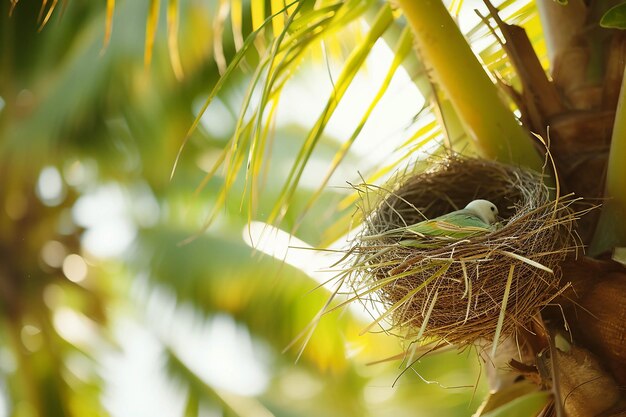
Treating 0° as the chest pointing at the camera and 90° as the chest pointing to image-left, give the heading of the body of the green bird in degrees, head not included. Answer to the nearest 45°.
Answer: approximately 270°
